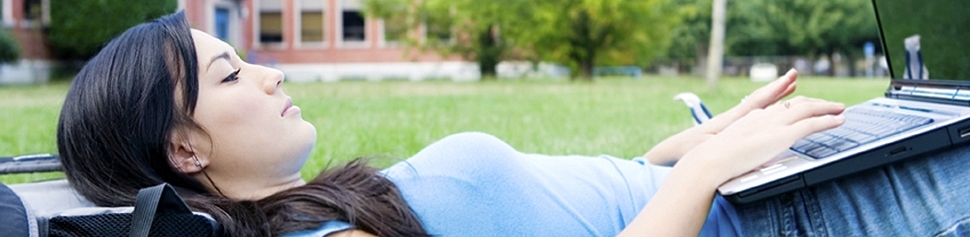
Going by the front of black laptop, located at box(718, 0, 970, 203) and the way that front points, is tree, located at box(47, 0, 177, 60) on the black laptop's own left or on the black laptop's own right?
on the black laptop's own right

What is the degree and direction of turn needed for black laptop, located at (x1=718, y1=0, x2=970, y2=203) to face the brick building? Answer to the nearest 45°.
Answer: approximately 90° to its right

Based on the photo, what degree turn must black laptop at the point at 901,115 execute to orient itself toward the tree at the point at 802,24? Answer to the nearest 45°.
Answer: approximately 135° to its right

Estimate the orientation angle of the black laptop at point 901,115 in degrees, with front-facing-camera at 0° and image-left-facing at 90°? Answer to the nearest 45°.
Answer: approximately 45°

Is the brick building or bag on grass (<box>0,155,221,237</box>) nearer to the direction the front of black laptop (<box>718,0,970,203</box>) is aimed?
the bag on grass
